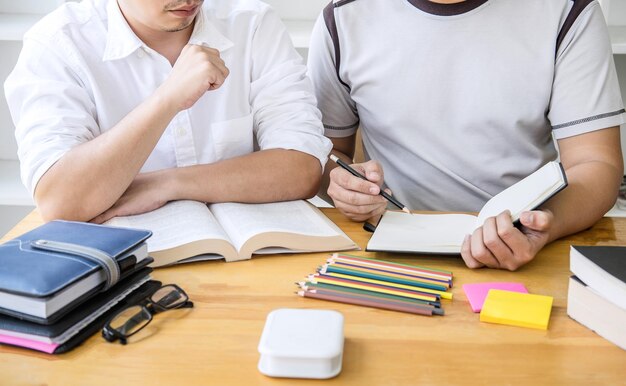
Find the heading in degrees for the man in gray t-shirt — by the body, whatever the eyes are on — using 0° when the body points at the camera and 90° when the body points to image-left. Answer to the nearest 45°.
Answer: approximately 0°

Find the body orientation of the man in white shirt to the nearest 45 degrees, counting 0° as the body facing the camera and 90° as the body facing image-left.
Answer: approximately 0°

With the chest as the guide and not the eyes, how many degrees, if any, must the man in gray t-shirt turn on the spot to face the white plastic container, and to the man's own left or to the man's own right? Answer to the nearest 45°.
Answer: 0° — they already face it

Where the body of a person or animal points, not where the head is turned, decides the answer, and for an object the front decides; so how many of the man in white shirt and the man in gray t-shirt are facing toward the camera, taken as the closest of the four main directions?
2

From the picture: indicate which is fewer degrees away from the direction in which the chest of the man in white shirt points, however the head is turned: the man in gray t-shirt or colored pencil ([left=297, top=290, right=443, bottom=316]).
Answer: the colored pencil

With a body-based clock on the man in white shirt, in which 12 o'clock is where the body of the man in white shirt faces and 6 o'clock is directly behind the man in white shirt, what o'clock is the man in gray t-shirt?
The man in gray t-shirt is roughly at 9 o'clock from the man in white shirt.

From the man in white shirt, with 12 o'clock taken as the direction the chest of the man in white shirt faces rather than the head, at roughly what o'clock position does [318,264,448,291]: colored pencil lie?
The colored pencil is roughly at 11 o'clock from the man in white shirt.
